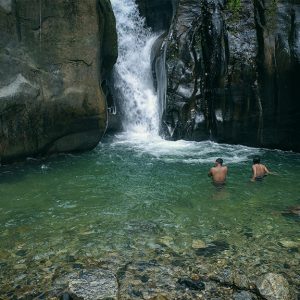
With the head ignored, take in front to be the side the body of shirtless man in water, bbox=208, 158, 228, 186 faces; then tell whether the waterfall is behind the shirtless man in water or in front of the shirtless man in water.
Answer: in front

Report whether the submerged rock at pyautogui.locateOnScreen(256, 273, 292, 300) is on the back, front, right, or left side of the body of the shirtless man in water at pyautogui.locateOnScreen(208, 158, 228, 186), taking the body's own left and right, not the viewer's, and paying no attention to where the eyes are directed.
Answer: back

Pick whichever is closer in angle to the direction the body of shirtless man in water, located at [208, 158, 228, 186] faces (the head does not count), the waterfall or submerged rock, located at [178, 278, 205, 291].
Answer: the waterfall

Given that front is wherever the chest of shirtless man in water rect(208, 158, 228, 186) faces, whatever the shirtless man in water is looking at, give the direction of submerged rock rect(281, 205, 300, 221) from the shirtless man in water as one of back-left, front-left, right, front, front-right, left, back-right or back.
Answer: back-right

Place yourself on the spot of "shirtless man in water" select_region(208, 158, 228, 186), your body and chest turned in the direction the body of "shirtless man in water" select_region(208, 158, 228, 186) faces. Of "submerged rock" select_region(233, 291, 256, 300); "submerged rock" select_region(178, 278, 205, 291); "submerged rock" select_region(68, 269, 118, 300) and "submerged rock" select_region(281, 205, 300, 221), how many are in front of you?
0

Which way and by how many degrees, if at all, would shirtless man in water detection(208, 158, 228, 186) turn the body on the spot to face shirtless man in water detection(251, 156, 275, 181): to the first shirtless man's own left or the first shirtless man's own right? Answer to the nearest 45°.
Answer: approximately 45° to the first shirtless man's own right

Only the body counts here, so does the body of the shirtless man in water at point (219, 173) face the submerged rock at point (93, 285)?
no

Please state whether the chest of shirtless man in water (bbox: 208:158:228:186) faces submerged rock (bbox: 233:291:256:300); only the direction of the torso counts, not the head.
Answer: no

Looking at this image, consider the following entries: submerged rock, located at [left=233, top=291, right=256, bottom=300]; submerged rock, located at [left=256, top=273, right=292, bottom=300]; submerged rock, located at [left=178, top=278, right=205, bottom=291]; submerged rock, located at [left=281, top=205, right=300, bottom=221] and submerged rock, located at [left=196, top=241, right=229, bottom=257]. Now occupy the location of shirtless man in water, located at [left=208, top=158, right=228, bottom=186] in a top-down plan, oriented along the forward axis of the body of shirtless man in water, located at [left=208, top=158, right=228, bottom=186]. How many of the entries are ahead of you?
0

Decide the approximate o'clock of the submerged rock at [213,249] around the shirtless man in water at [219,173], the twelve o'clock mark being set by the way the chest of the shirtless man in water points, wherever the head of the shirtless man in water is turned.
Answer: The submerged rock is roughly at 6 o'clock from the shirtless man in water.

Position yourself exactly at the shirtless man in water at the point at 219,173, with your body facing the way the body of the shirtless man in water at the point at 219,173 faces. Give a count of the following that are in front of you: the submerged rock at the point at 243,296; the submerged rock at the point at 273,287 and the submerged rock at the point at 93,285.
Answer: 0

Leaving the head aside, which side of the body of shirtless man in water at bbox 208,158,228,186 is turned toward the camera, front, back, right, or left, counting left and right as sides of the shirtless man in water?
back

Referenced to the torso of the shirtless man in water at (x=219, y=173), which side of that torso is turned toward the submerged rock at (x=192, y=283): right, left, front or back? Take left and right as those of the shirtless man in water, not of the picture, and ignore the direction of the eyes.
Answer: back

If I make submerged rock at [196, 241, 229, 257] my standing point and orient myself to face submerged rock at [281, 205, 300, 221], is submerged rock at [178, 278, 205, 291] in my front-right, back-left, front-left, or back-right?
back-right
